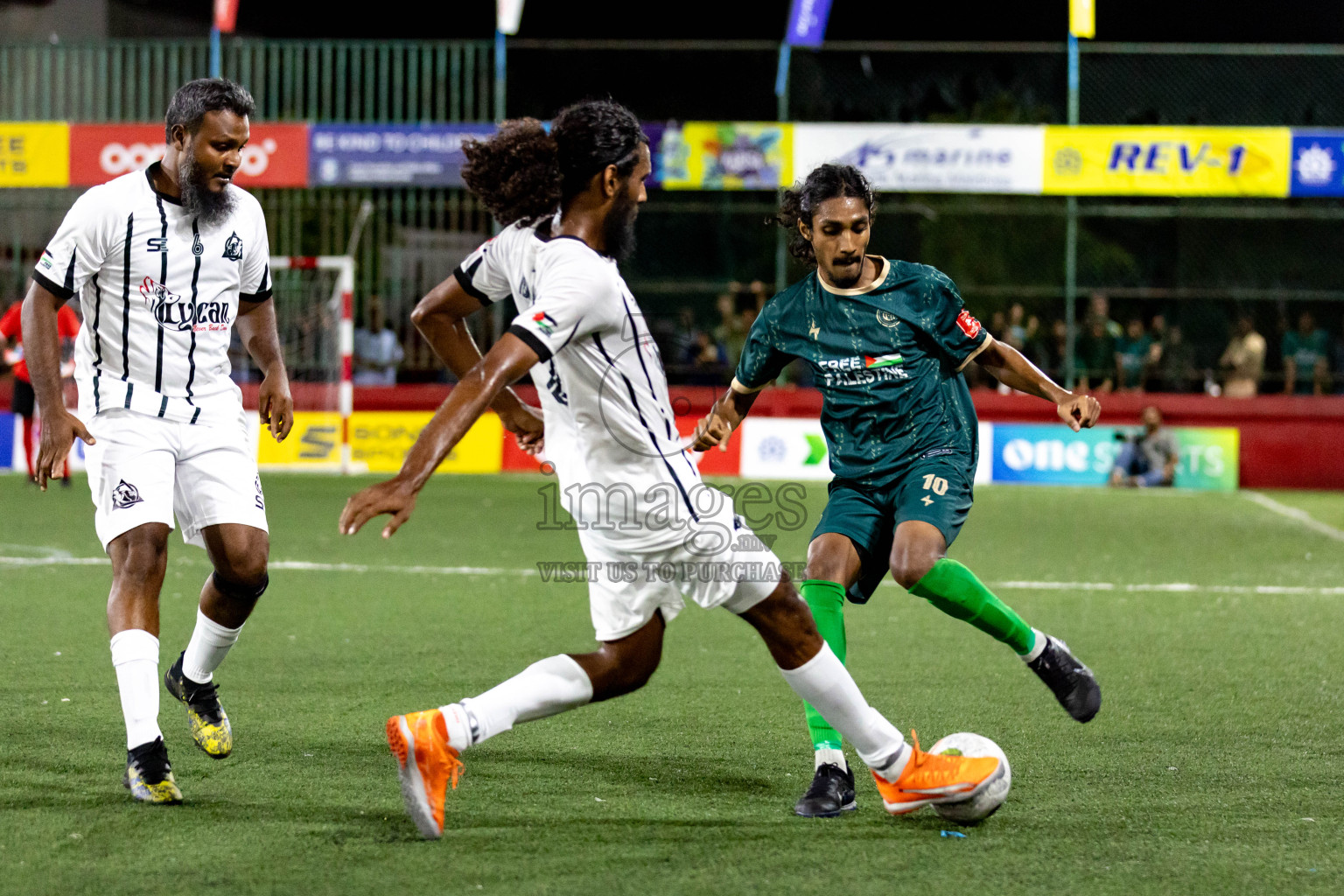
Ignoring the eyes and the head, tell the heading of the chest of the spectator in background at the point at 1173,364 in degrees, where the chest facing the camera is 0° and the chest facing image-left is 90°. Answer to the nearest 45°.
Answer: approximately 0°

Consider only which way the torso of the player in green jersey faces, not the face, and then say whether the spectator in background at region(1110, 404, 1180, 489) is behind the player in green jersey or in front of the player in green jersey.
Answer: behind

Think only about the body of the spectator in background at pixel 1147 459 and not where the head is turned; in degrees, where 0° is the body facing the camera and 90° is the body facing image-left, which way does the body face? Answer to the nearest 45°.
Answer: approximately 45°

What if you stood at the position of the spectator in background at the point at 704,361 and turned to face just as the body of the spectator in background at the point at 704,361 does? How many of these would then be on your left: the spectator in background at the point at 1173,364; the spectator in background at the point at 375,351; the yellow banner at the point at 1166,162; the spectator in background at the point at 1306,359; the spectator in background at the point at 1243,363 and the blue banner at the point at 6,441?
4

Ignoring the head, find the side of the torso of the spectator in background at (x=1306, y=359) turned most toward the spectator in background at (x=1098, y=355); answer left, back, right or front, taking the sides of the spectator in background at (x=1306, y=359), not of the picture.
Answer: right
